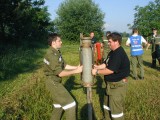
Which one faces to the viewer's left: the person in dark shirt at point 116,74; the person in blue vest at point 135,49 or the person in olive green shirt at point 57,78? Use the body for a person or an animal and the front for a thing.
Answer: the person in dark shirt

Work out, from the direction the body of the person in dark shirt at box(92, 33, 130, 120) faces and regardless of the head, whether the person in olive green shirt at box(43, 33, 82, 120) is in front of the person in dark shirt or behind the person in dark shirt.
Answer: in front

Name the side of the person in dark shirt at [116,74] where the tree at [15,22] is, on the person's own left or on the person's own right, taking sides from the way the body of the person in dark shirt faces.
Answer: on the person's own right

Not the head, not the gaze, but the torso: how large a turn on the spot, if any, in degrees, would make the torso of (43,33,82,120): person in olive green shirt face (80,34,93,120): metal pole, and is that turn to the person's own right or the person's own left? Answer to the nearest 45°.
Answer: approximately 45° to the person's own right

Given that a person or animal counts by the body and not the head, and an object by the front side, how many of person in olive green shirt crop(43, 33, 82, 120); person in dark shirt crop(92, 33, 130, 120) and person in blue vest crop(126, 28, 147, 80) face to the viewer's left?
1

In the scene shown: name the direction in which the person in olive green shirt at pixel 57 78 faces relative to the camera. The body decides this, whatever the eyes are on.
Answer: to the viewer's right

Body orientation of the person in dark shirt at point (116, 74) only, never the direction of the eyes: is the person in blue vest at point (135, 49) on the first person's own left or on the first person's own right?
on the first person's own right

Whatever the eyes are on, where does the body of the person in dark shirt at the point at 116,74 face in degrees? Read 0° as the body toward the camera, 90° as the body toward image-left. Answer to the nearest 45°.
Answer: approximately 90°

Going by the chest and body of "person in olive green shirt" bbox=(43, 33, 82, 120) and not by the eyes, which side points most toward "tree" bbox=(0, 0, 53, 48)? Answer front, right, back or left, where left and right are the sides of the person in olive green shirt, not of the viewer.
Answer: left

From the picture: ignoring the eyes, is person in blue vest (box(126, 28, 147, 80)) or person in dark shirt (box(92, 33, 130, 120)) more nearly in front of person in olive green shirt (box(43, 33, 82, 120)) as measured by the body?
the person in dark shirt

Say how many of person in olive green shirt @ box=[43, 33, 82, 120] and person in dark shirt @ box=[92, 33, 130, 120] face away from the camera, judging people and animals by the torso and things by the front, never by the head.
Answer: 0

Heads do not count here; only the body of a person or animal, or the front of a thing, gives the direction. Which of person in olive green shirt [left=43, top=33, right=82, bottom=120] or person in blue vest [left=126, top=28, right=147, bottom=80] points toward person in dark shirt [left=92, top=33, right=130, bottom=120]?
the person in olive green shirt
